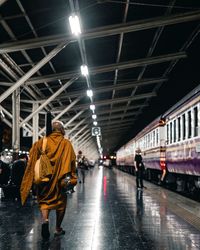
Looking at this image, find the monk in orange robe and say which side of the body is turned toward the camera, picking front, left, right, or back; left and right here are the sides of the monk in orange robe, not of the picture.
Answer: back

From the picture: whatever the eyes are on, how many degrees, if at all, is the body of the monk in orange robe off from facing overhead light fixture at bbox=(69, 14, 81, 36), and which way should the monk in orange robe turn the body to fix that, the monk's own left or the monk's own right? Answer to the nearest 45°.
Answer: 0° — they already face it

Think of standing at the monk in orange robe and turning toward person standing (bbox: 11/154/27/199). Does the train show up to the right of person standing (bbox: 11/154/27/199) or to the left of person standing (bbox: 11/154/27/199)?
right
